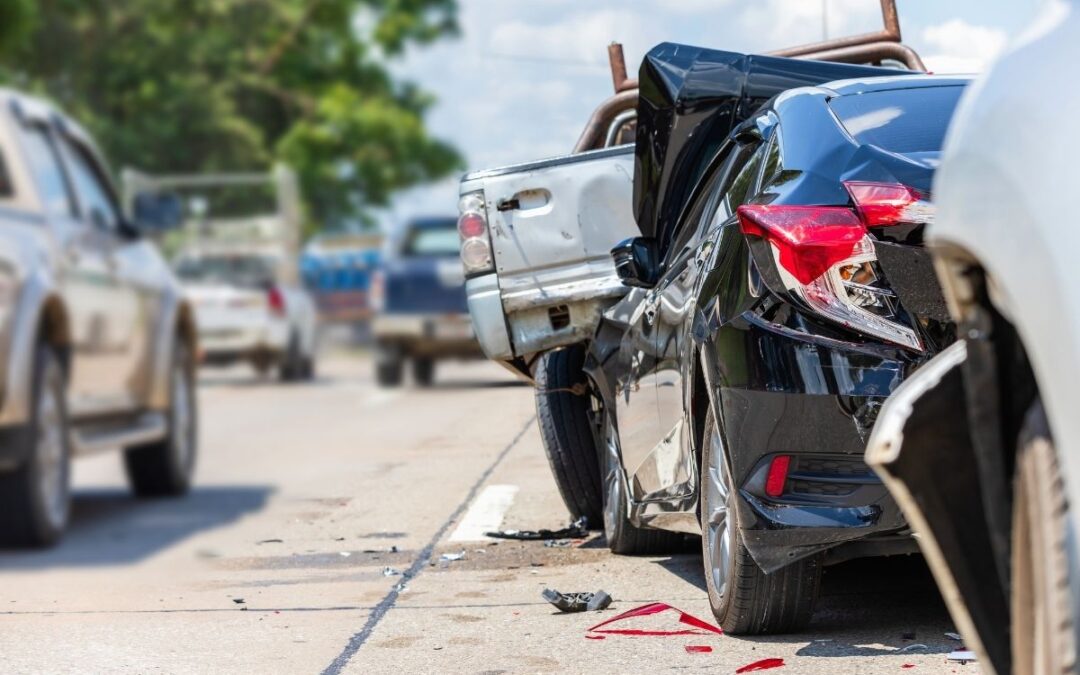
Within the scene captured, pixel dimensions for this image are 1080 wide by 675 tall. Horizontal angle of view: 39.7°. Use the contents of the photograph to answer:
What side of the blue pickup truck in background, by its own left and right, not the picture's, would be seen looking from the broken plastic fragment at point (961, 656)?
back

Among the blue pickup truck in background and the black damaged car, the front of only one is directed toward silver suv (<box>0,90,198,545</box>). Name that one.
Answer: the black damaged car

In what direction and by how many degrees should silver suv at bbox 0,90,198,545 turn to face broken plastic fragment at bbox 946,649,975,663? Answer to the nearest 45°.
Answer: approximately 90° to its right

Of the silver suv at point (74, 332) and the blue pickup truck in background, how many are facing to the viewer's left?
0

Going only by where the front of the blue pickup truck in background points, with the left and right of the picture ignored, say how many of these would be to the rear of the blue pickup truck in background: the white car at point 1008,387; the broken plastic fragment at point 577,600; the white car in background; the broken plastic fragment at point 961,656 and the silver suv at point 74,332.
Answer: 4

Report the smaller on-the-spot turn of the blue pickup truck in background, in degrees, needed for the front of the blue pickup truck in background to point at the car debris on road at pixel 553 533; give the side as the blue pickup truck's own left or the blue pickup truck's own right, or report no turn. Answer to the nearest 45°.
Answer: approximately 180°

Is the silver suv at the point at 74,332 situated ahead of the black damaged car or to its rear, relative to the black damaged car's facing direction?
ahead

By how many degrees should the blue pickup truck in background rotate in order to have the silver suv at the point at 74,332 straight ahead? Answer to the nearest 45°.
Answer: approximately 180°

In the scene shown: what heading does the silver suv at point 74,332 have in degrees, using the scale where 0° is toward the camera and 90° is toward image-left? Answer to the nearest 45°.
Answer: approximately 225°

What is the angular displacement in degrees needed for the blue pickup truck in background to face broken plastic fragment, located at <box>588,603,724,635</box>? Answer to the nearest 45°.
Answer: approximately 180°

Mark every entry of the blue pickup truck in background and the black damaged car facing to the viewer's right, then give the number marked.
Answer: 0

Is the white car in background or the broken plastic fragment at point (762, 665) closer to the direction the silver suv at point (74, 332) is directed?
the white car in background

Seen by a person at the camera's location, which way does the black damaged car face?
facing away from the viewer and to the left of the viewer

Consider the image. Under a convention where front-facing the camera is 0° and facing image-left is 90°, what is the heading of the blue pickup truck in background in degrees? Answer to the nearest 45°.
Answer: approximately 180°
